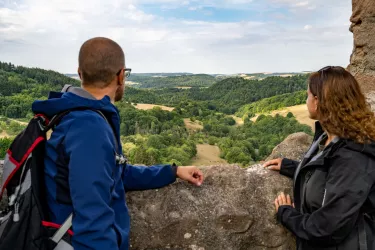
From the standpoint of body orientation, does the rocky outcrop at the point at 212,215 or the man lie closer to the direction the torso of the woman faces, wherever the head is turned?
the rocky outcrop

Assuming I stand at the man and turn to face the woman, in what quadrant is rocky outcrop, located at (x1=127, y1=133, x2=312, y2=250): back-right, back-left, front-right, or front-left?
front-left

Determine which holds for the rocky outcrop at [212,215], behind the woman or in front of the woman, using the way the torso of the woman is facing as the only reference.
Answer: in front

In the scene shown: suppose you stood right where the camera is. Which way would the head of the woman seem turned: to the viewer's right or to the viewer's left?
to the viewer's left

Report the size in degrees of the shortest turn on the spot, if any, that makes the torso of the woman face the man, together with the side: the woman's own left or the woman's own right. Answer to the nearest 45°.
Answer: approximately 45° to the woman's own left

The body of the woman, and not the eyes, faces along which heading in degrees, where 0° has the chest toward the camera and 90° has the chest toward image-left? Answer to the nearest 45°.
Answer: approximately 90°

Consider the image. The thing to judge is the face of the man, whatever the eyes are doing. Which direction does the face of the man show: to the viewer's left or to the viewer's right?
to the viewer's right
